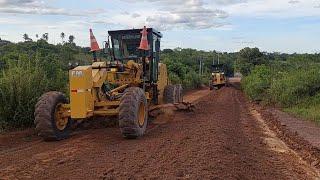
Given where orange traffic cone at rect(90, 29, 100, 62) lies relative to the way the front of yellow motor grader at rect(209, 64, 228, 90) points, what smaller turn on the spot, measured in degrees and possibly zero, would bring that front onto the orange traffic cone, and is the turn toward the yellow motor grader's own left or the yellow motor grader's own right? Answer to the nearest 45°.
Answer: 0° — it already faces it

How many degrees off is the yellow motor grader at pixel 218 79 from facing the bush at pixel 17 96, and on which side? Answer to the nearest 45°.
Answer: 0° — it already faces it

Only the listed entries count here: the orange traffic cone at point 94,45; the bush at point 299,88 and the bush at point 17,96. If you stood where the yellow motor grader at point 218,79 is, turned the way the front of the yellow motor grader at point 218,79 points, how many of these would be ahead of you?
3

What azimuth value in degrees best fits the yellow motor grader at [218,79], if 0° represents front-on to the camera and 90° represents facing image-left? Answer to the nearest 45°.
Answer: approximately 0°
